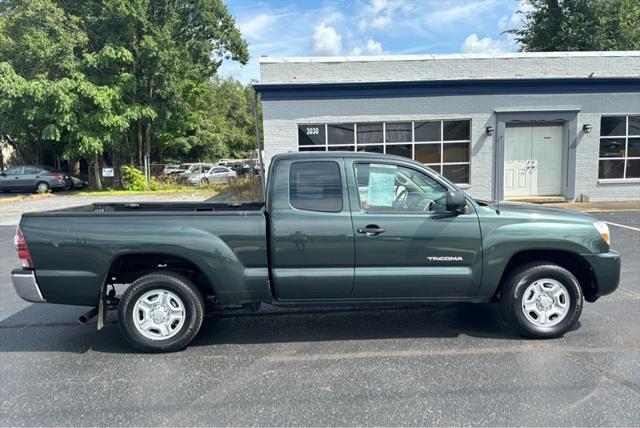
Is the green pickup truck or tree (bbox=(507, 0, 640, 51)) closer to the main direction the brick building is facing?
the green pickup truck

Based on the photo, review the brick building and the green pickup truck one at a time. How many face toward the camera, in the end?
1

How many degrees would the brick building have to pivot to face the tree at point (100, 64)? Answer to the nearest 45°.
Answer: approximately 90° to its right

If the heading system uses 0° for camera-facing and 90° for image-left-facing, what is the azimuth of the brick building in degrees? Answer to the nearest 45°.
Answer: approximately 0°

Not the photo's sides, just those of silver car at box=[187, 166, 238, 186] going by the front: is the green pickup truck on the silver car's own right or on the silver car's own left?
on the silver car's own left

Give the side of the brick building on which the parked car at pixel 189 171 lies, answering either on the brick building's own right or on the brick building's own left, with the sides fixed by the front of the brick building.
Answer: on the brick building's own right

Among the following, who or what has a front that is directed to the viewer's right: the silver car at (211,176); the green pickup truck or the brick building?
the green pickup truck

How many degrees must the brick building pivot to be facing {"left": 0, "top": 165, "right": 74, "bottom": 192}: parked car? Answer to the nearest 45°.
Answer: approximately 90° to its right

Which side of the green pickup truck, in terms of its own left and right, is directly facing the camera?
right

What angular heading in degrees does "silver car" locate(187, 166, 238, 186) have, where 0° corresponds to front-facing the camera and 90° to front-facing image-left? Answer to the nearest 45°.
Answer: approximately 45°
